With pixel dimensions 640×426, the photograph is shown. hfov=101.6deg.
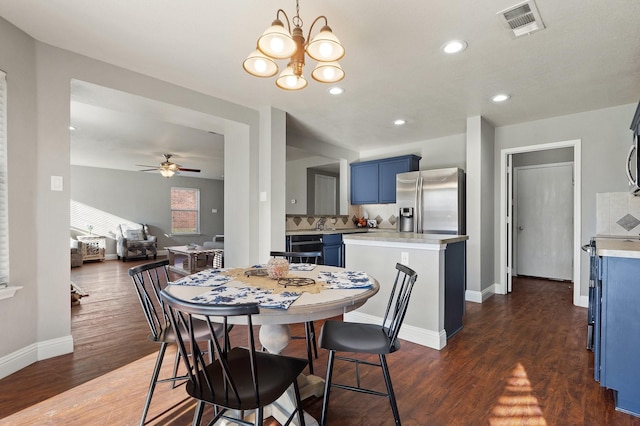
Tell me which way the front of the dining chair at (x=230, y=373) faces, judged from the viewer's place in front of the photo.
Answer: facing away from the viewer and to the right of the viewer

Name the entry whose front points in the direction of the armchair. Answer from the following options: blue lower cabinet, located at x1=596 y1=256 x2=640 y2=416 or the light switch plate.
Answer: the blue lower cabinet

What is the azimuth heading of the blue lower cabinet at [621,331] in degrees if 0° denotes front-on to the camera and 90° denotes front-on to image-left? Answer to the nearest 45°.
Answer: approximately 90°

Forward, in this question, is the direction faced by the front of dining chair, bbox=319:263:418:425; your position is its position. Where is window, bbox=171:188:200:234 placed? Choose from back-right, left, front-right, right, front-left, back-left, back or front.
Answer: front-right

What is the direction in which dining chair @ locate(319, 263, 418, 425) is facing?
to the viewer's left

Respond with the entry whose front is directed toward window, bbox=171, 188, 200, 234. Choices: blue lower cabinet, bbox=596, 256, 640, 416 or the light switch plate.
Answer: the blue lower cabinet

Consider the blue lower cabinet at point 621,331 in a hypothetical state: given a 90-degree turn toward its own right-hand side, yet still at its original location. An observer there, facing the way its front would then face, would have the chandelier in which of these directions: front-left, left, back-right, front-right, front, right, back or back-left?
back-left

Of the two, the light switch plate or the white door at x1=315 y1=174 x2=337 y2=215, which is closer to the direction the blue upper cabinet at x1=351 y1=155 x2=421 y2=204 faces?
the light switch plate

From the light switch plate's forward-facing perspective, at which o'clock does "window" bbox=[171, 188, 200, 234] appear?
The window is roughly at 7 o'clock from the light switch plate.

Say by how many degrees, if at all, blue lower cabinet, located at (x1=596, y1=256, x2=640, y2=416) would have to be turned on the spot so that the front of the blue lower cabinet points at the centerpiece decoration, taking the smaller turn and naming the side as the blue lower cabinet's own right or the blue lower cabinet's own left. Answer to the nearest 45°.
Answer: approximately 45° to the blue lower cabinet's own left

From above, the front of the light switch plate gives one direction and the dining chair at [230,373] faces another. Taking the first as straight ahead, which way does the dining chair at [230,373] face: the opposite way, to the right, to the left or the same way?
to the left

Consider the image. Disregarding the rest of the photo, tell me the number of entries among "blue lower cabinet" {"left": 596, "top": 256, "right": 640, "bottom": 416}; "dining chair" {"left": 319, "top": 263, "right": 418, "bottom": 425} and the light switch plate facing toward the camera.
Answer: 1

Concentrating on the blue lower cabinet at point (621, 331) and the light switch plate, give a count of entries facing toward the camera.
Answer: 1

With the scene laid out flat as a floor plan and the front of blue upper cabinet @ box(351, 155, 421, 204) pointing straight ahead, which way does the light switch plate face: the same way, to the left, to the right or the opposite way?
to the left
